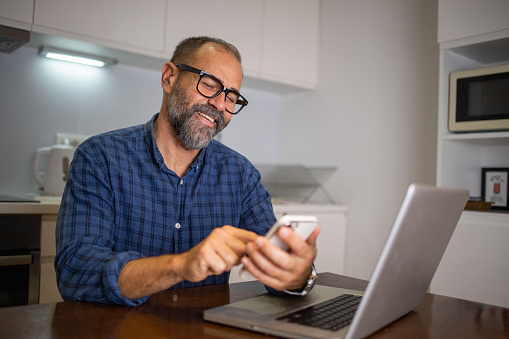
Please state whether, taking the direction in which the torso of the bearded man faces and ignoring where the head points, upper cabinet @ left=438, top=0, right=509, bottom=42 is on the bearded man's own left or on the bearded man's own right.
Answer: on the bearded man's own left

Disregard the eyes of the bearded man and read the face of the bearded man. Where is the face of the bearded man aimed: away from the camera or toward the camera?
toward the camera

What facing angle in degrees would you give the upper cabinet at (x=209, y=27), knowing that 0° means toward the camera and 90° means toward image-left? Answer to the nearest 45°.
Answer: approximately 315°

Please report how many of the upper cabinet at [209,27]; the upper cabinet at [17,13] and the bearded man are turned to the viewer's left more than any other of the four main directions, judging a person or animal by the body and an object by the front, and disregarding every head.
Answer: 0

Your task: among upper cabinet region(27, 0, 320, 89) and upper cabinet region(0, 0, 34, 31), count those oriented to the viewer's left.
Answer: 0

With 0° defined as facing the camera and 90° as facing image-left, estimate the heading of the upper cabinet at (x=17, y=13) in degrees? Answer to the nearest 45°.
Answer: approximately 315°

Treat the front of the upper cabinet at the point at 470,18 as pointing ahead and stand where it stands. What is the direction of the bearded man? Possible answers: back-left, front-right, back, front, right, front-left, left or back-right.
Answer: front

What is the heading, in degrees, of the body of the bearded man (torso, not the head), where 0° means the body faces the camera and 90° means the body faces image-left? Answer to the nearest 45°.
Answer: approximately 315°

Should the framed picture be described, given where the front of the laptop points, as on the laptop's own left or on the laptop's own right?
on the laptop's own right

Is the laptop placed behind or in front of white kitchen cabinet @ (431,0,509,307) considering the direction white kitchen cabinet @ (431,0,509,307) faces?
in front

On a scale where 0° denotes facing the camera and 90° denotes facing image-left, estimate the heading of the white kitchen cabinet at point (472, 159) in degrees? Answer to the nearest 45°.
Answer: approximately 45°

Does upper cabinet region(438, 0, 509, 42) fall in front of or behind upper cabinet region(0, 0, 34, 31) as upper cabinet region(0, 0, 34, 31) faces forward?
in front

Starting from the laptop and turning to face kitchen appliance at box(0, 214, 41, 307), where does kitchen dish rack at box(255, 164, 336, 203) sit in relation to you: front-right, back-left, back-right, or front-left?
front-right

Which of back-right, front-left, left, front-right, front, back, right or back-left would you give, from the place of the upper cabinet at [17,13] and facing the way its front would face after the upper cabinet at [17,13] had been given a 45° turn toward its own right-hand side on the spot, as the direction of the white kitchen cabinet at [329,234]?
left

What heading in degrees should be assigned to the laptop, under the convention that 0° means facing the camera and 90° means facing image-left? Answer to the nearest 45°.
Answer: approximately 135°

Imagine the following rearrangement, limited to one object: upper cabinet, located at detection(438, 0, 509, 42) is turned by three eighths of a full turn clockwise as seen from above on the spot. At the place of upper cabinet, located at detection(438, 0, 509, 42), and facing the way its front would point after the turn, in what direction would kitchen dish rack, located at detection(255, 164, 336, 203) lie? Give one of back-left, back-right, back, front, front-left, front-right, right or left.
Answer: front-left

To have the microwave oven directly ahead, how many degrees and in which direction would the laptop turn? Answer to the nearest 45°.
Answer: approximately 45° to its right

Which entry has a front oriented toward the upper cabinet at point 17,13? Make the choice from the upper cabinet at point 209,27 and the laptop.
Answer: the laptop
